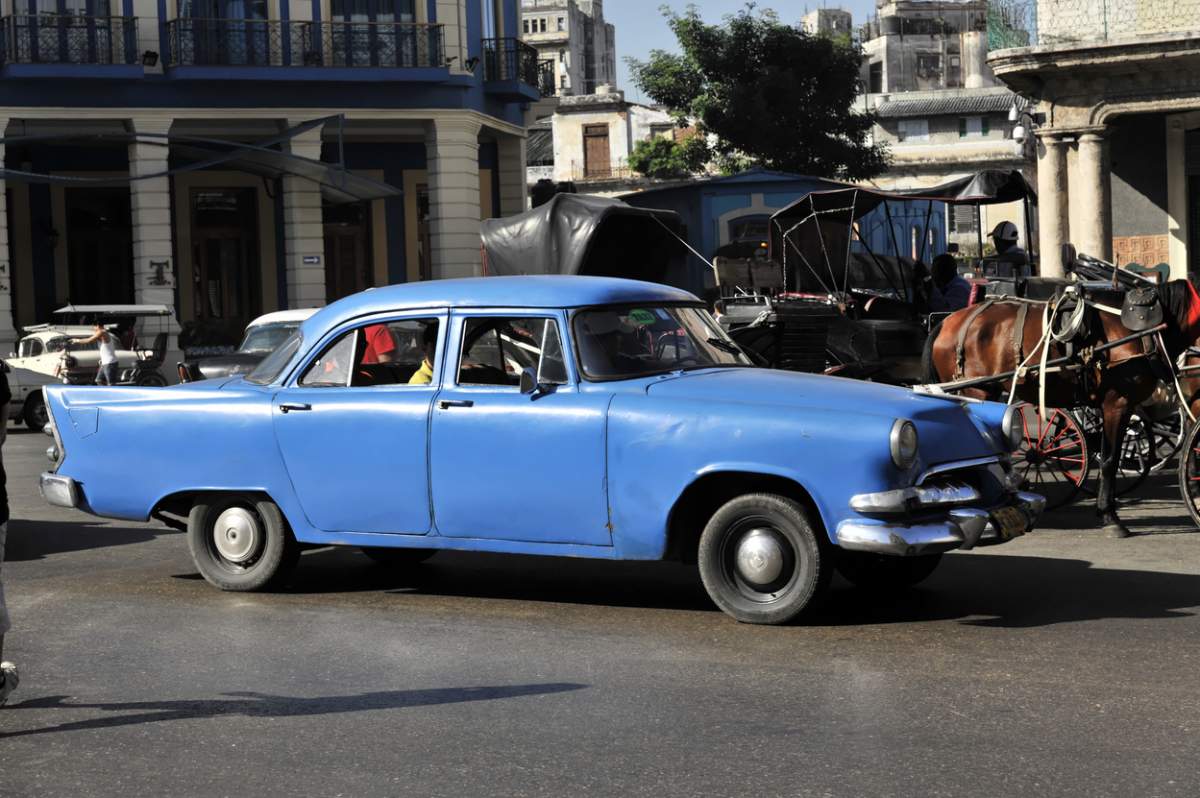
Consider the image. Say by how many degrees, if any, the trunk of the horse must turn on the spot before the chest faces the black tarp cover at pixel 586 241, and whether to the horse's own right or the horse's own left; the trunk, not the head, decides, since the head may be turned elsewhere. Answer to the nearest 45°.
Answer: approximately 135° to the horse's own left

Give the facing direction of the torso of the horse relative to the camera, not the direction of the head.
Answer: to the viewer's right

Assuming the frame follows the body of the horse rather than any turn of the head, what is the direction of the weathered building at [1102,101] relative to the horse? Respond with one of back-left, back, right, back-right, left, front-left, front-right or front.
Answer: left

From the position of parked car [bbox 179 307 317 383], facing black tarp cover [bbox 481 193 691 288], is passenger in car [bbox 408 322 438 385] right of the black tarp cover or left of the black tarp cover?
right

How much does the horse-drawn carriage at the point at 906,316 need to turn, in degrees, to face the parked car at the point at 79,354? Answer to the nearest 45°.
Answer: approximately 135° to its left

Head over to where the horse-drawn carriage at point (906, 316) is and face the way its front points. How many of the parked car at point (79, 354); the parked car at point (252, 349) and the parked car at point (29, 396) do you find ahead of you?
0

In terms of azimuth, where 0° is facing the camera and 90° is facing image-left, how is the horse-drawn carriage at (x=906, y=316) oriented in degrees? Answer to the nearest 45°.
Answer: approximately 270°

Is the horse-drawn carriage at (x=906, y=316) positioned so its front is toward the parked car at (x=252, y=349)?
no

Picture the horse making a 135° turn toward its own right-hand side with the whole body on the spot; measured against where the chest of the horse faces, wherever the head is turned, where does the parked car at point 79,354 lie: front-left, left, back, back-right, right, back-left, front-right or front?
right

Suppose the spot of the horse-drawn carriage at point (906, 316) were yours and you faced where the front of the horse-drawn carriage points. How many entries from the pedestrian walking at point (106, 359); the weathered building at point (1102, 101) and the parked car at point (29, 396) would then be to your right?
0

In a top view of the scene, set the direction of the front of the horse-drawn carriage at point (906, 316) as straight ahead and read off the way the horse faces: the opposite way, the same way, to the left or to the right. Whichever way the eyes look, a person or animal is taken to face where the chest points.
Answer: the same way
